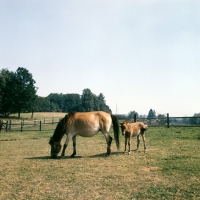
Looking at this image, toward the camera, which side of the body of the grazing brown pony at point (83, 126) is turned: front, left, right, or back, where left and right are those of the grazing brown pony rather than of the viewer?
left
